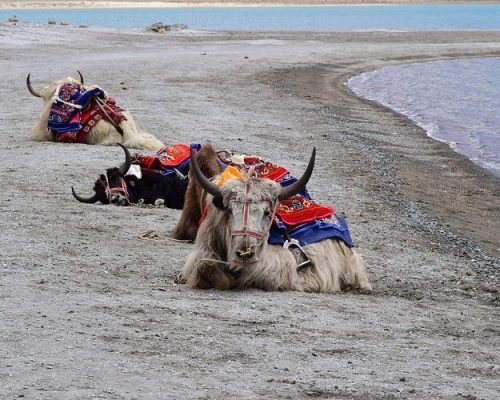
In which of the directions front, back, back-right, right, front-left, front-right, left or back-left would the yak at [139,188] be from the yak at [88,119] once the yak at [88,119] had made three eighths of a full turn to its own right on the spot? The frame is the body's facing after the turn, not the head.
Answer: right

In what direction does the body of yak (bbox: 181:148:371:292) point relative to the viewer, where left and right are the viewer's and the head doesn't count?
facing the viewer and to the left of the viewer

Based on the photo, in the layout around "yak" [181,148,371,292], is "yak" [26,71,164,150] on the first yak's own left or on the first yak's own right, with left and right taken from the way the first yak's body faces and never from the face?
on the first yak's own right

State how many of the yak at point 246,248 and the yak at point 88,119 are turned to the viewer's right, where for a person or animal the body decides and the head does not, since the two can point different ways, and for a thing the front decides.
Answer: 0

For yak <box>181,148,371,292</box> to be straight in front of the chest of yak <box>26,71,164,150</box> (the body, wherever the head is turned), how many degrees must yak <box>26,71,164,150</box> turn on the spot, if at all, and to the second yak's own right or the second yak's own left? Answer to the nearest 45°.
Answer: approximately 135° to the second yak's own left

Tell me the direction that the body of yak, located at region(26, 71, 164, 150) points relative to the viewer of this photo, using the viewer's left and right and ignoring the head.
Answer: facing away from the viewer and to the left of the viewer
